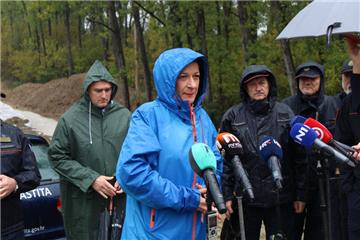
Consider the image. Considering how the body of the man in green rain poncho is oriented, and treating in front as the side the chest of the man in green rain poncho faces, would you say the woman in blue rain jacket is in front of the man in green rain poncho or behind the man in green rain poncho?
in front

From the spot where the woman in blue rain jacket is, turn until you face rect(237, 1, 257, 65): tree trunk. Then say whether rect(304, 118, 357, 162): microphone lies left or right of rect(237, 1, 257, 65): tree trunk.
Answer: right

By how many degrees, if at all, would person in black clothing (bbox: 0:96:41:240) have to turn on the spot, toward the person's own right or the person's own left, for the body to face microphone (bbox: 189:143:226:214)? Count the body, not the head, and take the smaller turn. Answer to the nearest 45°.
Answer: approximately 45° to the person's own left

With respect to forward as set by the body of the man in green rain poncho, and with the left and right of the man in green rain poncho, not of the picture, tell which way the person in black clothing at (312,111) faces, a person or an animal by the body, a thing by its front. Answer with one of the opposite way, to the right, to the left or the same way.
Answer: to the right

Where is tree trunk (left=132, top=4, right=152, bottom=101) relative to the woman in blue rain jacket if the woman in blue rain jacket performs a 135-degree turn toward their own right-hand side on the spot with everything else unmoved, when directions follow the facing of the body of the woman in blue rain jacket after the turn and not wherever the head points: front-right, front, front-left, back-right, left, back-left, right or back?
right

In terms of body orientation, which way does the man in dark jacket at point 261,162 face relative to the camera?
toward the camera

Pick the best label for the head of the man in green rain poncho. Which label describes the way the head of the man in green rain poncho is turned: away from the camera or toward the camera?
toward the camera

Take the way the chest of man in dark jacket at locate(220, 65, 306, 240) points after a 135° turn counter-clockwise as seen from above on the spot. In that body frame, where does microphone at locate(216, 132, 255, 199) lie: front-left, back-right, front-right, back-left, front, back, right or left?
back-right

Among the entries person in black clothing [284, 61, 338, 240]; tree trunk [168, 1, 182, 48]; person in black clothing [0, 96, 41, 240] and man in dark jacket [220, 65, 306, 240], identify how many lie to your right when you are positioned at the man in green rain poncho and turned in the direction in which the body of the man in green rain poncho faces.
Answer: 1

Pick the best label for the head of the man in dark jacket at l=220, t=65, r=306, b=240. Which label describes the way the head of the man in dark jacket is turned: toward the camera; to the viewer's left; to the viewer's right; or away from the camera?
toward the camera

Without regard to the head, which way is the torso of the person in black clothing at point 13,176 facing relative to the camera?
toward the camera

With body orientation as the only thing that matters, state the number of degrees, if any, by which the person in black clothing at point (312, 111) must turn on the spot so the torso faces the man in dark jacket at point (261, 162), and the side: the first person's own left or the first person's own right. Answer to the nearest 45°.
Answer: approximately 45° to the first person's own right

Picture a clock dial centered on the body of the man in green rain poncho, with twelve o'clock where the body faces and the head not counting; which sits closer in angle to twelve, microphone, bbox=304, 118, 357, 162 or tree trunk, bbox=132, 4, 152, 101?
the microphone
